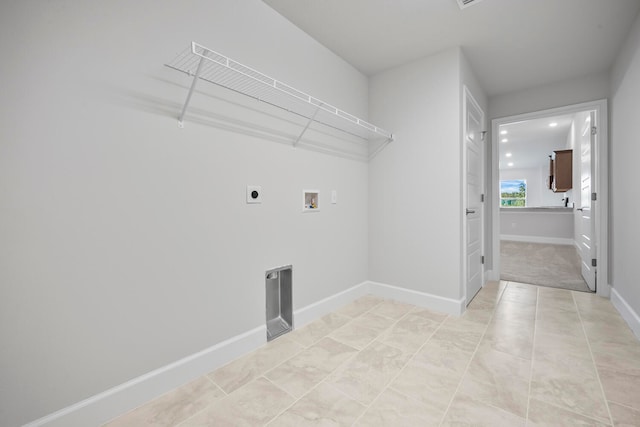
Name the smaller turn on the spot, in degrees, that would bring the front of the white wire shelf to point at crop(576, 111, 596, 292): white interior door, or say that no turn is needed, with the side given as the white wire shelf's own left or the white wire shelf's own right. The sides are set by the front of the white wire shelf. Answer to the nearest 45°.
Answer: approximately 45° to the white wire shelf's own left

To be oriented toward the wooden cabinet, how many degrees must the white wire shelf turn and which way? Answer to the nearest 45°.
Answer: approximately 90° to its left

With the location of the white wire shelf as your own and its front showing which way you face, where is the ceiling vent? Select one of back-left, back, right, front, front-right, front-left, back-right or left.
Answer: front-left

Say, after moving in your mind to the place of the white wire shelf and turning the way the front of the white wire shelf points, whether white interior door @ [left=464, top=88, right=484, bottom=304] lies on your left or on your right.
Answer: on your left

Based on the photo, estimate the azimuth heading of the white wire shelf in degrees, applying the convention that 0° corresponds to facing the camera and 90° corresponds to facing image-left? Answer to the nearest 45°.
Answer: approximately 315°
